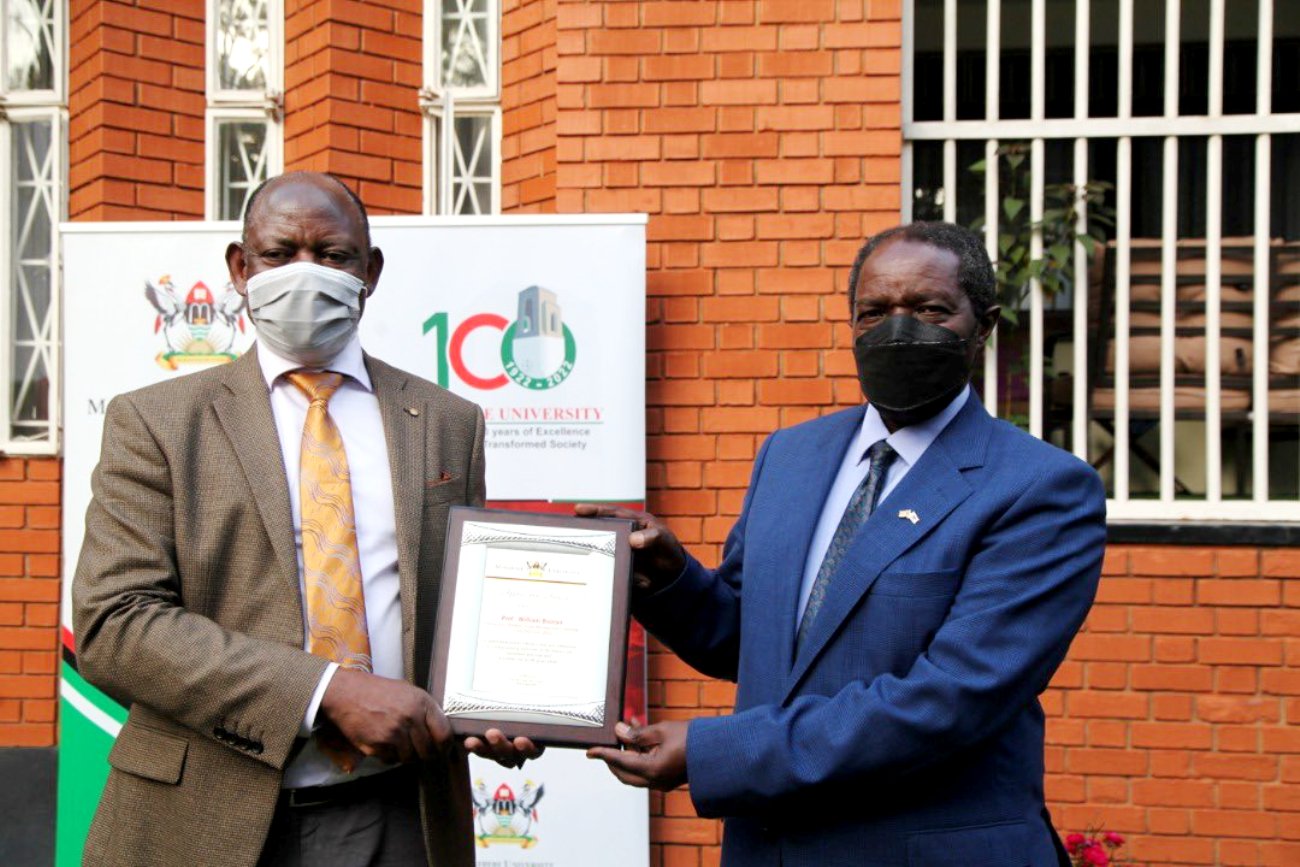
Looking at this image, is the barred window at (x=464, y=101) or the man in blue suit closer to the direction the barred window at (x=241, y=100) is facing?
the man in blue suit

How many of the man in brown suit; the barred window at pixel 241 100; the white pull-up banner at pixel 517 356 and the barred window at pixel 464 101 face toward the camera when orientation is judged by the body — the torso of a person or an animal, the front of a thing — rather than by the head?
4

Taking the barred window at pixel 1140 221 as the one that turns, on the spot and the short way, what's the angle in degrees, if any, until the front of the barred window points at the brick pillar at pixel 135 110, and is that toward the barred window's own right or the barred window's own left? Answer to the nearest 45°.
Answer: approximately 90° to the barred window's own right

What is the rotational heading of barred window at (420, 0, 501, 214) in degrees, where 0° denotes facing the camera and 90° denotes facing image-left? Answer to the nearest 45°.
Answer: approximately 0°

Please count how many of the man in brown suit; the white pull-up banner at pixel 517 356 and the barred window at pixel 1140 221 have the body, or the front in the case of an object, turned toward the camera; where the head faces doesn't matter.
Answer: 3

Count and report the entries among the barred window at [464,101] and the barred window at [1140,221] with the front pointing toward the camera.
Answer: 2

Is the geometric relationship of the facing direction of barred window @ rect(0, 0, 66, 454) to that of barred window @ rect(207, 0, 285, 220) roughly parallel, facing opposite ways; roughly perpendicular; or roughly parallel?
roughly parallel

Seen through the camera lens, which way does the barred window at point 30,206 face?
facing the viewer

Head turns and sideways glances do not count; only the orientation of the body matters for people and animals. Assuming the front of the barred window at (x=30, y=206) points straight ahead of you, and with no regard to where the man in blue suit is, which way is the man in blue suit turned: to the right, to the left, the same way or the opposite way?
to the right

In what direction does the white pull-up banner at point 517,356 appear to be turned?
toward the camera

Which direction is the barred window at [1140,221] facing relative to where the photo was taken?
toward the camera

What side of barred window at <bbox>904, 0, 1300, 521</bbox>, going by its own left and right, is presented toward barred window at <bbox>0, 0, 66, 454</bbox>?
right

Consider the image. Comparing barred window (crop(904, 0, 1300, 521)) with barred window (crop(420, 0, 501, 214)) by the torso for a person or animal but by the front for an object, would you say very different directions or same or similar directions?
same or similar directions

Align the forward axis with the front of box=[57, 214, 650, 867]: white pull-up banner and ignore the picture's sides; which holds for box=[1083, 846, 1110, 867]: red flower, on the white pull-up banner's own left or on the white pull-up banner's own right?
on the white pull-up banner's own left

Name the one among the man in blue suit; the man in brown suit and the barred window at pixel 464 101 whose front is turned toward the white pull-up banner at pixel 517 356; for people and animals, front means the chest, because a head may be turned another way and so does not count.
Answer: the barred window
